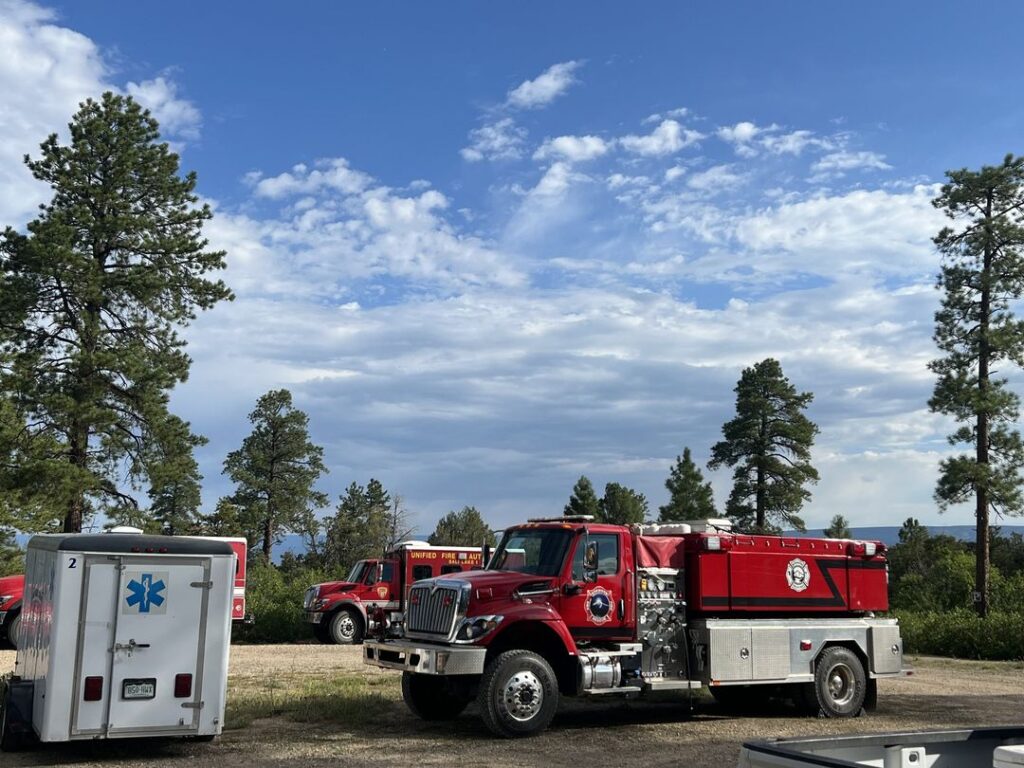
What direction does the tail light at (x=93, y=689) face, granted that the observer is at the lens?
facing the viewer

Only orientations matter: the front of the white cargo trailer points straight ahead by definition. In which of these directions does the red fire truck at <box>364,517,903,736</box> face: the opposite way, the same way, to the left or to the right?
to the left

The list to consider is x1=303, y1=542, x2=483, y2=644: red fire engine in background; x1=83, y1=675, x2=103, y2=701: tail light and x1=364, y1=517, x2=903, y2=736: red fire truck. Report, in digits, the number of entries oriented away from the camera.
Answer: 0

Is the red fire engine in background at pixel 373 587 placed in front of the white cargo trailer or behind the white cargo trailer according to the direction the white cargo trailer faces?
in front

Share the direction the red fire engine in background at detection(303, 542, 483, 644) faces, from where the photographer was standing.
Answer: facing the viewer and to the left of the viewer

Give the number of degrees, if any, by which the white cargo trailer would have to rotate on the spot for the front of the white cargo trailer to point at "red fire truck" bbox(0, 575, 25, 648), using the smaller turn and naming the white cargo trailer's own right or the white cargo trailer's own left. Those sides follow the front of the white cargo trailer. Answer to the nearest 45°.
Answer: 0° — it already faces it

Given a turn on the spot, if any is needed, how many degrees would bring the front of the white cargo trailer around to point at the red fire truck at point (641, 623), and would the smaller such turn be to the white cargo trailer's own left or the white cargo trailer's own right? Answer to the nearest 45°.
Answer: approximately 90° to the white cargo trailer's own right

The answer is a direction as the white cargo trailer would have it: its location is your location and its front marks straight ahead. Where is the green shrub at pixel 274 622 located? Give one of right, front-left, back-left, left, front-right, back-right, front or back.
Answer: front

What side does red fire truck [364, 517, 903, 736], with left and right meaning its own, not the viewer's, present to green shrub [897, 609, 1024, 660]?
back

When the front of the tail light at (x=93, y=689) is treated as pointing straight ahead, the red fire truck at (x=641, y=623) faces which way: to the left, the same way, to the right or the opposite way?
to the right

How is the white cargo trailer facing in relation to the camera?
away from the camera

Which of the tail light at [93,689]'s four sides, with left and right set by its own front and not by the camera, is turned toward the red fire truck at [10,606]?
back

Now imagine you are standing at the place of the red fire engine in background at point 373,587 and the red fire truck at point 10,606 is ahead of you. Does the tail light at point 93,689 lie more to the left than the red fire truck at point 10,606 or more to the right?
left

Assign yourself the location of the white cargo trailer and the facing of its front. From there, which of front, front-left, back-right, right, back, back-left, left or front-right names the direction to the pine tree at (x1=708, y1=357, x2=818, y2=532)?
front-right

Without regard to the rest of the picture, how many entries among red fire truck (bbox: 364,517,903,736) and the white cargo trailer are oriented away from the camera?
1
